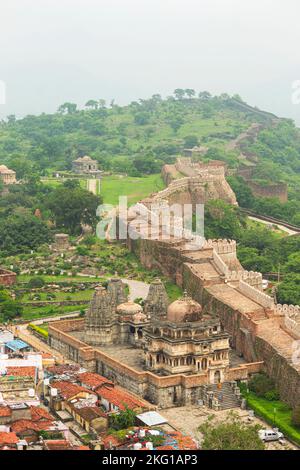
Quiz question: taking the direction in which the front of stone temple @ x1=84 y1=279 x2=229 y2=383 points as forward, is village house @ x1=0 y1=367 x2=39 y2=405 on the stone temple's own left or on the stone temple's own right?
on the stone temple's own right

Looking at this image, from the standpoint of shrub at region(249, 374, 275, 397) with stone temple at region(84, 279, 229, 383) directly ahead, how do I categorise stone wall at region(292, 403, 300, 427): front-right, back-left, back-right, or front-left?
back-left

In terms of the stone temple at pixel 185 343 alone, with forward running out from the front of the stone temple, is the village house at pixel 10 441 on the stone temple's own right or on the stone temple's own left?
on the stone temple's own right

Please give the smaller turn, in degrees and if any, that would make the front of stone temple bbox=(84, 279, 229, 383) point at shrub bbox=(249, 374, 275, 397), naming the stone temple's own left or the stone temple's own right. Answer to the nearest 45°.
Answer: approximately 45° to the stone temple's own left

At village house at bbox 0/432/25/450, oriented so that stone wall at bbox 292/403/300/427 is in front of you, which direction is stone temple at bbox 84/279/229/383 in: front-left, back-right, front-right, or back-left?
front-left

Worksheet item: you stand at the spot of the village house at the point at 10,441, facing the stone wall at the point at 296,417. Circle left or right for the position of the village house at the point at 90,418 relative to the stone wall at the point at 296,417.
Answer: left

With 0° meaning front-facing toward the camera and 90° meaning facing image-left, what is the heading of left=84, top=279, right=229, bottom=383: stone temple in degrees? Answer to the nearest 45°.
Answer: approximately 315°

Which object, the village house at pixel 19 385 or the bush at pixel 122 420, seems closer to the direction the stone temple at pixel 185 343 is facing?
the bush

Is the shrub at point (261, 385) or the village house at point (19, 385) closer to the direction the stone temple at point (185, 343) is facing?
the shrub

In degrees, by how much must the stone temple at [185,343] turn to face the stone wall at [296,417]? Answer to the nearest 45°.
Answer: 0° — it already faces it

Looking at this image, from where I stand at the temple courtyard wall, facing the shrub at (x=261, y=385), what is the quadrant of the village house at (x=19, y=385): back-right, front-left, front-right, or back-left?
back-right

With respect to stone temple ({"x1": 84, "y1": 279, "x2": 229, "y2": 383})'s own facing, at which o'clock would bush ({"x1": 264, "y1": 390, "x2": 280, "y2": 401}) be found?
The bush is roughly at 11 o'clock from the stone temple.
